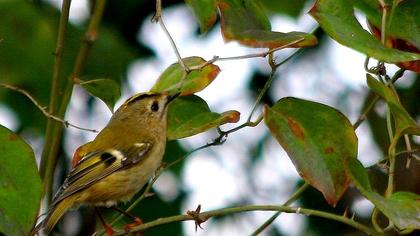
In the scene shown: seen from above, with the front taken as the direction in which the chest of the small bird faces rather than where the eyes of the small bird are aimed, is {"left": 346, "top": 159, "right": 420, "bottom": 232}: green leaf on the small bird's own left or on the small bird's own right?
on the small bird's own right

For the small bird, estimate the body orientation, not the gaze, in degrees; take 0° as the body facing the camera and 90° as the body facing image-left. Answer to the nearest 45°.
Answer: approximately 270°

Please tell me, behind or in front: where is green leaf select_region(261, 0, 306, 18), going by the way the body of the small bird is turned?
in front
